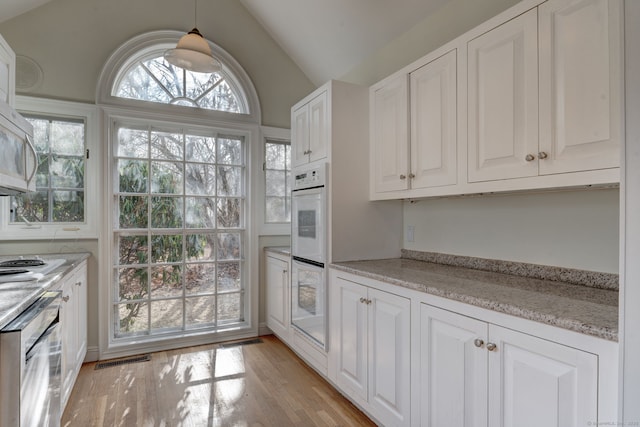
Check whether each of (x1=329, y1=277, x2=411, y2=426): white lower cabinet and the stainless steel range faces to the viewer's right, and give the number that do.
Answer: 1

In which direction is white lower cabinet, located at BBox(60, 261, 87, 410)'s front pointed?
to the viewer's right

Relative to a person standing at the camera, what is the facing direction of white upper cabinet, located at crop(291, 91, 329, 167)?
facing the viewer and to the left of the viewer

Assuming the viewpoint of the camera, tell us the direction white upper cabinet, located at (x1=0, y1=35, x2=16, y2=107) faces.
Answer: facing to the right of the viewer

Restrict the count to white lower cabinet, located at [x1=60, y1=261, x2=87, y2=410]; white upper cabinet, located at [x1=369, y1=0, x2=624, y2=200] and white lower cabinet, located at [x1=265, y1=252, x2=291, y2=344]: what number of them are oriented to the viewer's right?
1

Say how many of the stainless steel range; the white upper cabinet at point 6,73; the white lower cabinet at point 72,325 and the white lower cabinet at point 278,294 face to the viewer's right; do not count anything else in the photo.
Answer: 3

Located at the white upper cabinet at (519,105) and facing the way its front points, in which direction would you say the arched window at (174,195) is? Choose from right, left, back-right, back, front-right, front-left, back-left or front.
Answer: front-right

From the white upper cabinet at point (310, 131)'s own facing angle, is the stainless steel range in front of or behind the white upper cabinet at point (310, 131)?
in front
